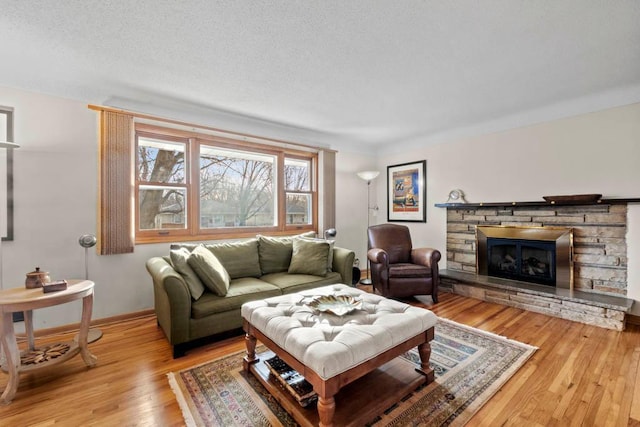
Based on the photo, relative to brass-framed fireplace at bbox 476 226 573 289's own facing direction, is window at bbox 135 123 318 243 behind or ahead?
ahead

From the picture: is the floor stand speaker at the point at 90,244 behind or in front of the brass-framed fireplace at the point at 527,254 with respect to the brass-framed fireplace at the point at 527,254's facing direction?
in front

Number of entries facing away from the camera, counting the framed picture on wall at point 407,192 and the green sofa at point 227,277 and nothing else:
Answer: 0

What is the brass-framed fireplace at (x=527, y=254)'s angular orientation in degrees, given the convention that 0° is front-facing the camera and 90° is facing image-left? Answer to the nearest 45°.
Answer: approximately 45°

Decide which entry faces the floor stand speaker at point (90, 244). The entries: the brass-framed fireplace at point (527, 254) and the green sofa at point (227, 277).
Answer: the brass-framed fireplace

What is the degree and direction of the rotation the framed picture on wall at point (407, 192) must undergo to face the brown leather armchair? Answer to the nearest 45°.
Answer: approximately 45° to its left

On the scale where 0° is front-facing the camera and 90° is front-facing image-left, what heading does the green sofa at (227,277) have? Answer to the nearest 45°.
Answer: approximately 315°

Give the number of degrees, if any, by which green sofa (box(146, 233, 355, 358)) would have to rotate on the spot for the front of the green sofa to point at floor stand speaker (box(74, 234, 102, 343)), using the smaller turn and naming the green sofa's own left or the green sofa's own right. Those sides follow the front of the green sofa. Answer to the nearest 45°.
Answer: approximately 135° to the green sofa's own right

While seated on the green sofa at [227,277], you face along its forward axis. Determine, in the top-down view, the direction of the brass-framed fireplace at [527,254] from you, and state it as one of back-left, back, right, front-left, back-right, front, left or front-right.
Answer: front-left

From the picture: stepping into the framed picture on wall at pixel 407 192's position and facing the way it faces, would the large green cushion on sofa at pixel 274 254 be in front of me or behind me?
in front

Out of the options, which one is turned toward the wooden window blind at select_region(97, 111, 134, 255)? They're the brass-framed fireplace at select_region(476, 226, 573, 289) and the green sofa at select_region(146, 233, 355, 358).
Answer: the brass-framed fireplace

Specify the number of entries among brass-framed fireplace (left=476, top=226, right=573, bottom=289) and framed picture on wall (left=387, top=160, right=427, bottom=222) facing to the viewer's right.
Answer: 0

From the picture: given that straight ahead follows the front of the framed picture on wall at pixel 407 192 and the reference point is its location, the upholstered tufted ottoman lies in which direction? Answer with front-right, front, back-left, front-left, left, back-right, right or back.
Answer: front-left
